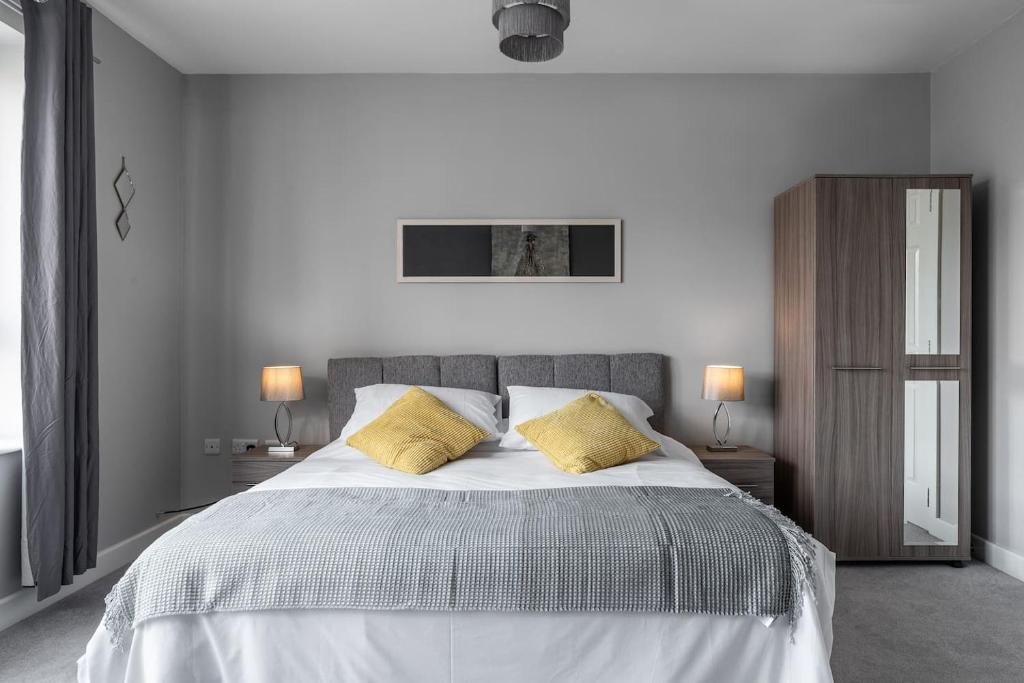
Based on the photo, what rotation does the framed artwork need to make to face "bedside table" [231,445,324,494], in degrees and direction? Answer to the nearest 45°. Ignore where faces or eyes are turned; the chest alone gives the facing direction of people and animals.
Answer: approximately 90° to its right

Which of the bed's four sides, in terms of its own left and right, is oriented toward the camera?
front

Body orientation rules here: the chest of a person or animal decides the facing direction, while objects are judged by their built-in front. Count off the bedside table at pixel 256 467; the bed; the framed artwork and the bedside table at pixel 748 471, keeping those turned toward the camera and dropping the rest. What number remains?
4

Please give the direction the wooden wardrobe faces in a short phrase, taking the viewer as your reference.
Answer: facing the viewer

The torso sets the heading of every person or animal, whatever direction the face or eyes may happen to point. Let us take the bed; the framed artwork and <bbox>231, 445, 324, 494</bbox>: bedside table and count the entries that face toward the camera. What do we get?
3

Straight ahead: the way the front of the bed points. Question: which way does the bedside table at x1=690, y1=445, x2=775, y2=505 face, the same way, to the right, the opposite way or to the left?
the same way

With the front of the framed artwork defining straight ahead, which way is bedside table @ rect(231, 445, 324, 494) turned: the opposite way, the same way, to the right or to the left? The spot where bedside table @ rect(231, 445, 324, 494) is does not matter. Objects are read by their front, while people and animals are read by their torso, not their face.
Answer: the same way

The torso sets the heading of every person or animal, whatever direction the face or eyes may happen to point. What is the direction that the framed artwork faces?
toward the camera

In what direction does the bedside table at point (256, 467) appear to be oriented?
toward the camera

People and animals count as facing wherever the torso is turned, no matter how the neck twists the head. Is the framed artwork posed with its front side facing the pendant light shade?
yes

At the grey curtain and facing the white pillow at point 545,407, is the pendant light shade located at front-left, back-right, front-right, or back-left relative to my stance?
front-right

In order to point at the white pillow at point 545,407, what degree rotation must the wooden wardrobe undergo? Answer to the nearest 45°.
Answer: approximately 45° to its right

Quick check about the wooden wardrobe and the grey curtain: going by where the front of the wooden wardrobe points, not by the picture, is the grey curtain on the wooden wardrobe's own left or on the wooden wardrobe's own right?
on the wooden wardrobe's own right

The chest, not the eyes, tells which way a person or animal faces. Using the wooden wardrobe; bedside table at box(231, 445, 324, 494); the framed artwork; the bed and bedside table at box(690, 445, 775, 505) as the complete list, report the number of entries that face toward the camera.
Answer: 5
